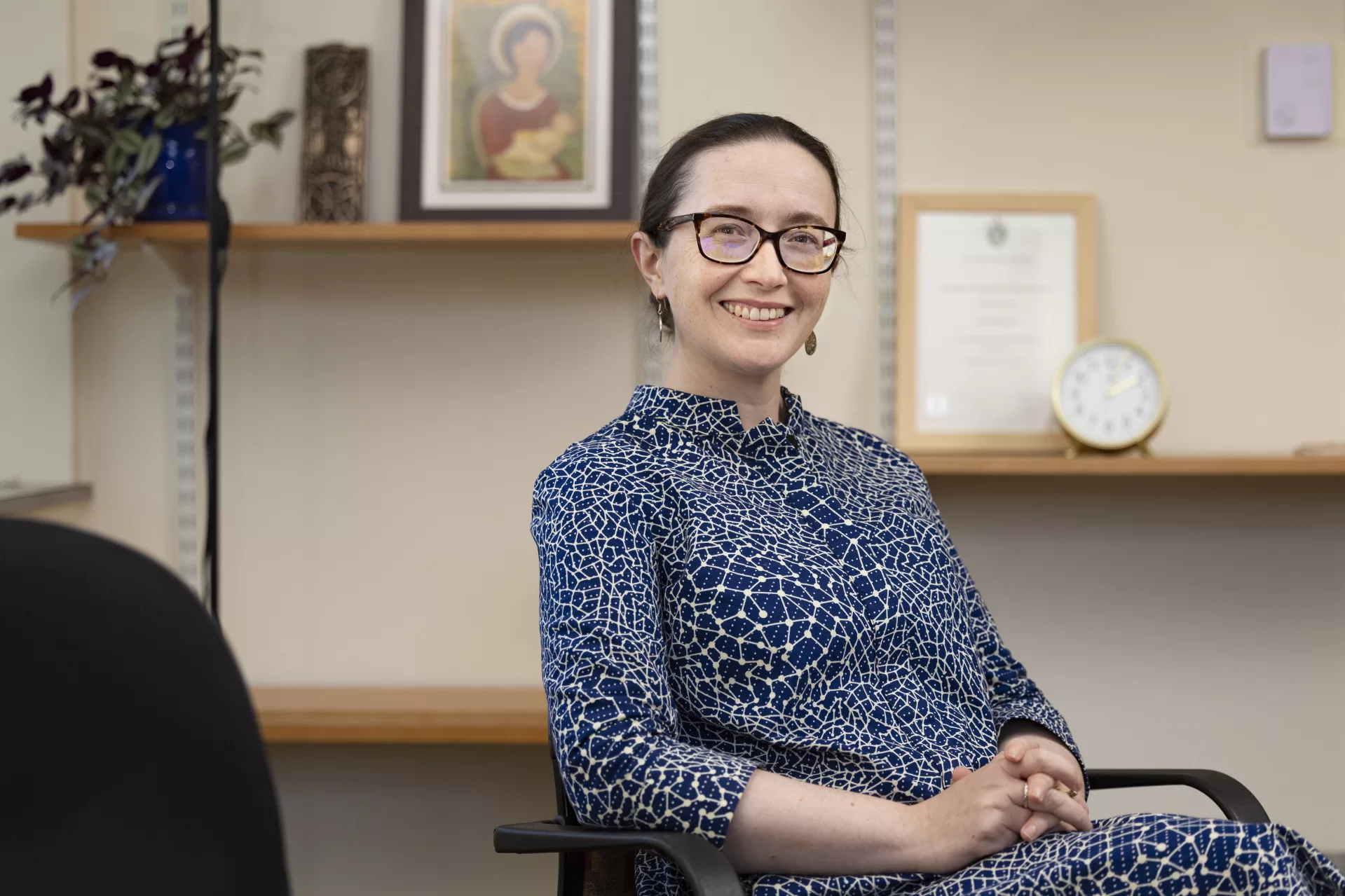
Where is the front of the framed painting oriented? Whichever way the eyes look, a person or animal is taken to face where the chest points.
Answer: toward the camera

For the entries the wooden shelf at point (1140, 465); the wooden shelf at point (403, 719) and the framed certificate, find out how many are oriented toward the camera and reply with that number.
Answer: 3

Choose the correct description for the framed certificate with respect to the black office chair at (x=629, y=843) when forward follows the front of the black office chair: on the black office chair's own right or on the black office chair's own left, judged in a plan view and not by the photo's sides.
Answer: on the black office chair's own left

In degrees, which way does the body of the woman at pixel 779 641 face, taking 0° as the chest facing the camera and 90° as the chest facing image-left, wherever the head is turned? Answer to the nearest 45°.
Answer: approximately 315°

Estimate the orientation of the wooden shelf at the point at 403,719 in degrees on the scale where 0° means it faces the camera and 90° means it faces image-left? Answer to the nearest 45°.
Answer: approximately 0°

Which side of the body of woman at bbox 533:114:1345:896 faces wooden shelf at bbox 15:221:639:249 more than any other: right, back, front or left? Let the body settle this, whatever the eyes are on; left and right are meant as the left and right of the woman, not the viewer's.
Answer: back

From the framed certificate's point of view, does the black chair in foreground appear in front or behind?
in front

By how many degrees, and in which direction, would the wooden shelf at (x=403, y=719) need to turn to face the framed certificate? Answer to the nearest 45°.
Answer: approximately 90° to its left

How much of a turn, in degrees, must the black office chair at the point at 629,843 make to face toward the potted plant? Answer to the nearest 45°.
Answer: approximately 180°

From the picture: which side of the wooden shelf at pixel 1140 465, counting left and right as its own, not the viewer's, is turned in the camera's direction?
front
